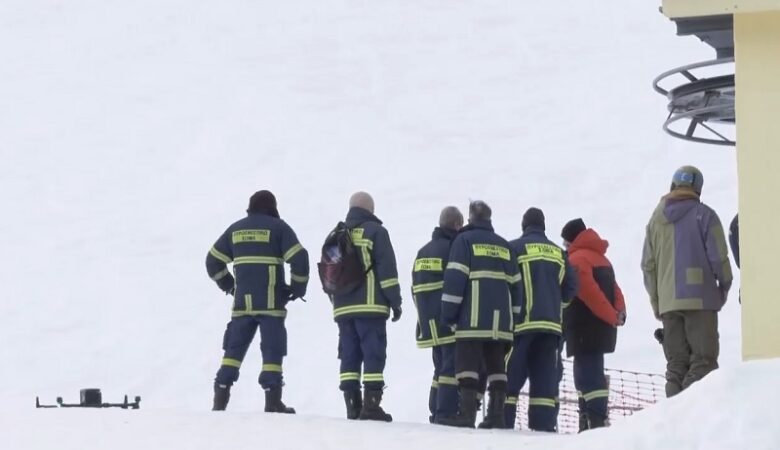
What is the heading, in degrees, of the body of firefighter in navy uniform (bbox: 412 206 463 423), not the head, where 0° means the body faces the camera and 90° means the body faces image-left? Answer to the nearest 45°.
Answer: approximately 225°

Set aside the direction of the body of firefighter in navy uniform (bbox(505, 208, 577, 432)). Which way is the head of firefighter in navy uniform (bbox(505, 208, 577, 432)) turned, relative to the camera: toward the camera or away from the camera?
away from the camera

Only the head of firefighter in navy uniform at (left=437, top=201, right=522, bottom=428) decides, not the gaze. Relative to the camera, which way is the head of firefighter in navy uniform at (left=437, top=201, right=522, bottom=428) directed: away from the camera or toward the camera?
away from the camera

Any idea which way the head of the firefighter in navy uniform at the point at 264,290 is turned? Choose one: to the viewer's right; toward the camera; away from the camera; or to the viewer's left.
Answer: away from the camera

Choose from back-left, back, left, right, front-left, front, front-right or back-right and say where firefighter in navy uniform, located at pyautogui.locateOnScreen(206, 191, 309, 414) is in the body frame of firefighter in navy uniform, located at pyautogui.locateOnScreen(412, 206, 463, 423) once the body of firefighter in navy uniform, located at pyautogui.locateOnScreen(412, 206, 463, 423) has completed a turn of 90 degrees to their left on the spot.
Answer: front-left

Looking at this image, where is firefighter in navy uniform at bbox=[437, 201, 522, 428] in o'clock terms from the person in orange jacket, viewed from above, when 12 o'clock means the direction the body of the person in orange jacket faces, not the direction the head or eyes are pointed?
The firefighter in navy uniform is roughly at 9 o'clock from the person in orange jacket.

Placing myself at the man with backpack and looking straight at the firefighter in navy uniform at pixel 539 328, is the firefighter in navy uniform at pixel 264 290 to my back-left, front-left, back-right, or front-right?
back-left

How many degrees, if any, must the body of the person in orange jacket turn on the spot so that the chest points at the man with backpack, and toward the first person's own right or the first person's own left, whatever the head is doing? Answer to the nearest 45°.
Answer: approximately 45° to the first person's own left

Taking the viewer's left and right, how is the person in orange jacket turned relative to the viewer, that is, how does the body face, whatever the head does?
facing away from the viewer and to the left of the viewer
